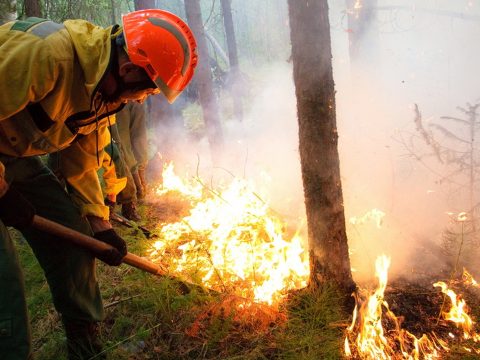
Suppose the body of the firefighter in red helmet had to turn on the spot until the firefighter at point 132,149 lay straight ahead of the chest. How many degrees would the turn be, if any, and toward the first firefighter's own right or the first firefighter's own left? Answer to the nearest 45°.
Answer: approximately 90° to the first firefighter's own left

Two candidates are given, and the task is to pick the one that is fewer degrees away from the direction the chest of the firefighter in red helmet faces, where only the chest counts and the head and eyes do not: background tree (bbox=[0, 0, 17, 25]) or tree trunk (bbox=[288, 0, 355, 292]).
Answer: the tree trunk

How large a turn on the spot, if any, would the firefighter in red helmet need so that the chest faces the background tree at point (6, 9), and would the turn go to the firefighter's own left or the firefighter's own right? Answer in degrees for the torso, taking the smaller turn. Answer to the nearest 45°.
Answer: approximately 90° to the firefighter's own left

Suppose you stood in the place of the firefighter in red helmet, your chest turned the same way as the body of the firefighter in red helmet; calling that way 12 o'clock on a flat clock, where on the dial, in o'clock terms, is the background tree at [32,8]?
The background tree is roughly at 9 o'clock from the firefighter in red helmet.

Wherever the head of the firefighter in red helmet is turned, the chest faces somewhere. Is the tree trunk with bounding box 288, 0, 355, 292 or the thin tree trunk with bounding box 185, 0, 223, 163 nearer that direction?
the tree trunk

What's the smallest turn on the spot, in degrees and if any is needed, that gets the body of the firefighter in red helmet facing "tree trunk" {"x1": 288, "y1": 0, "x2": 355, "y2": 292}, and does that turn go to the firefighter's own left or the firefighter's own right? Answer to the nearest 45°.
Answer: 0° — they already face it

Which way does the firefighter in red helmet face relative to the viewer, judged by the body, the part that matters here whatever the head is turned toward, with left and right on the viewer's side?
facing to the right of the viewer

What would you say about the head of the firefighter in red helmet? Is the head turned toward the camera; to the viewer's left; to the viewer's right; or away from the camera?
to the viewer's right
